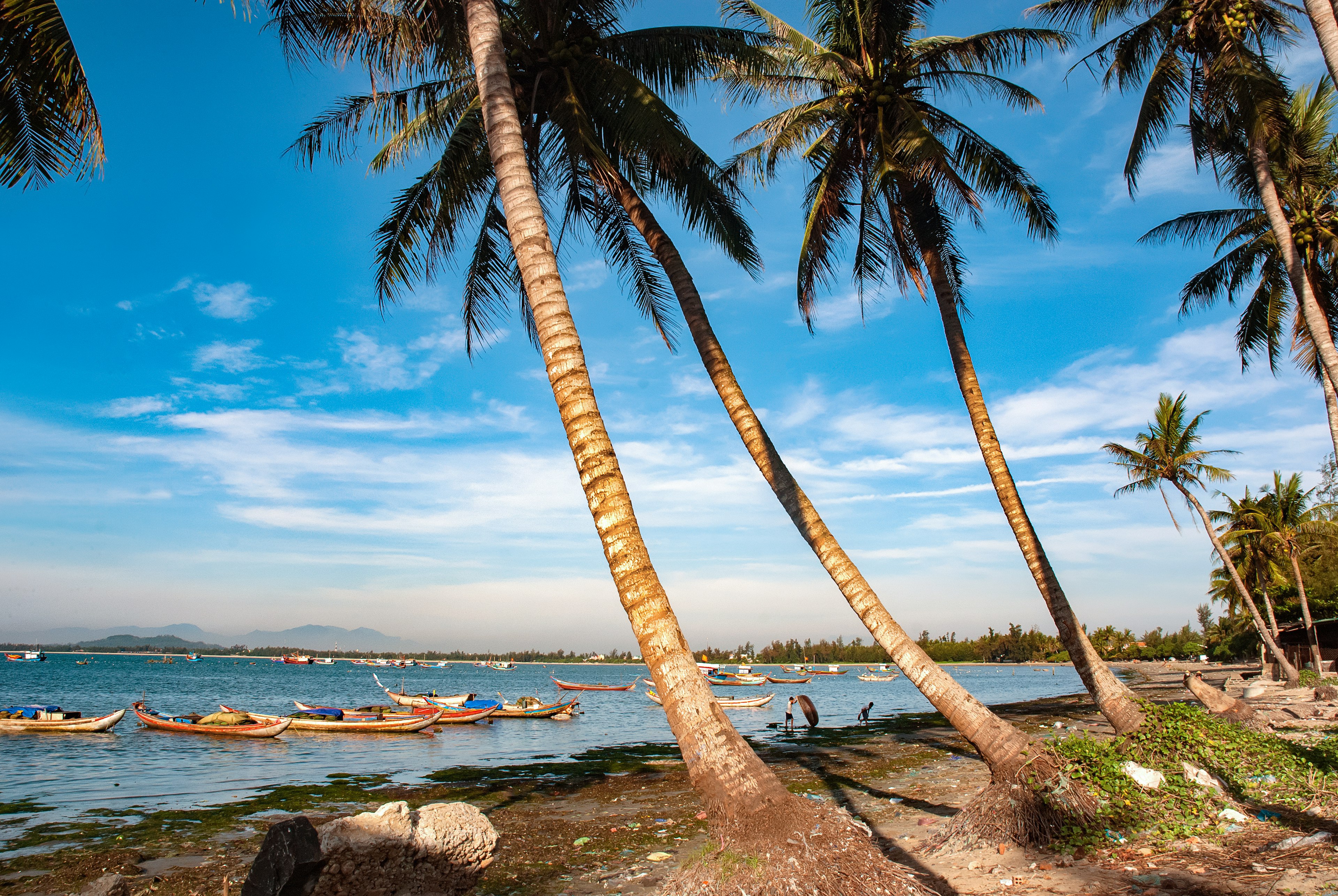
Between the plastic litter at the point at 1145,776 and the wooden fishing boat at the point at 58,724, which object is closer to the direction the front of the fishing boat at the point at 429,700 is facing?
the wooden fishing boat

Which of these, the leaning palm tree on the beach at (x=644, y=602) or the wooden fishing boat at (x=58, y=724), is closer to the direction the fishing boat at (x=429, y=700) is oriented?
the wooden fishing boat

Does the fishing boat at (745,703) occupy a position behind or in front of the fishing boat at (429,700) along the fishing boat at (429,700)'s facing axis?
behind

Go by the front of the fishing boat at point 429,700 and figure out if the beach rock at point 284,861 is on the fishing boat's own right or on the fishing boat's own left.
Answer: on the fishing boat's own left

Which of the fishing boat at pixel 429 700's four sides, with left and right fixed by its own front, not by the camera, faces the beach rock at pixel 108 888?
left
